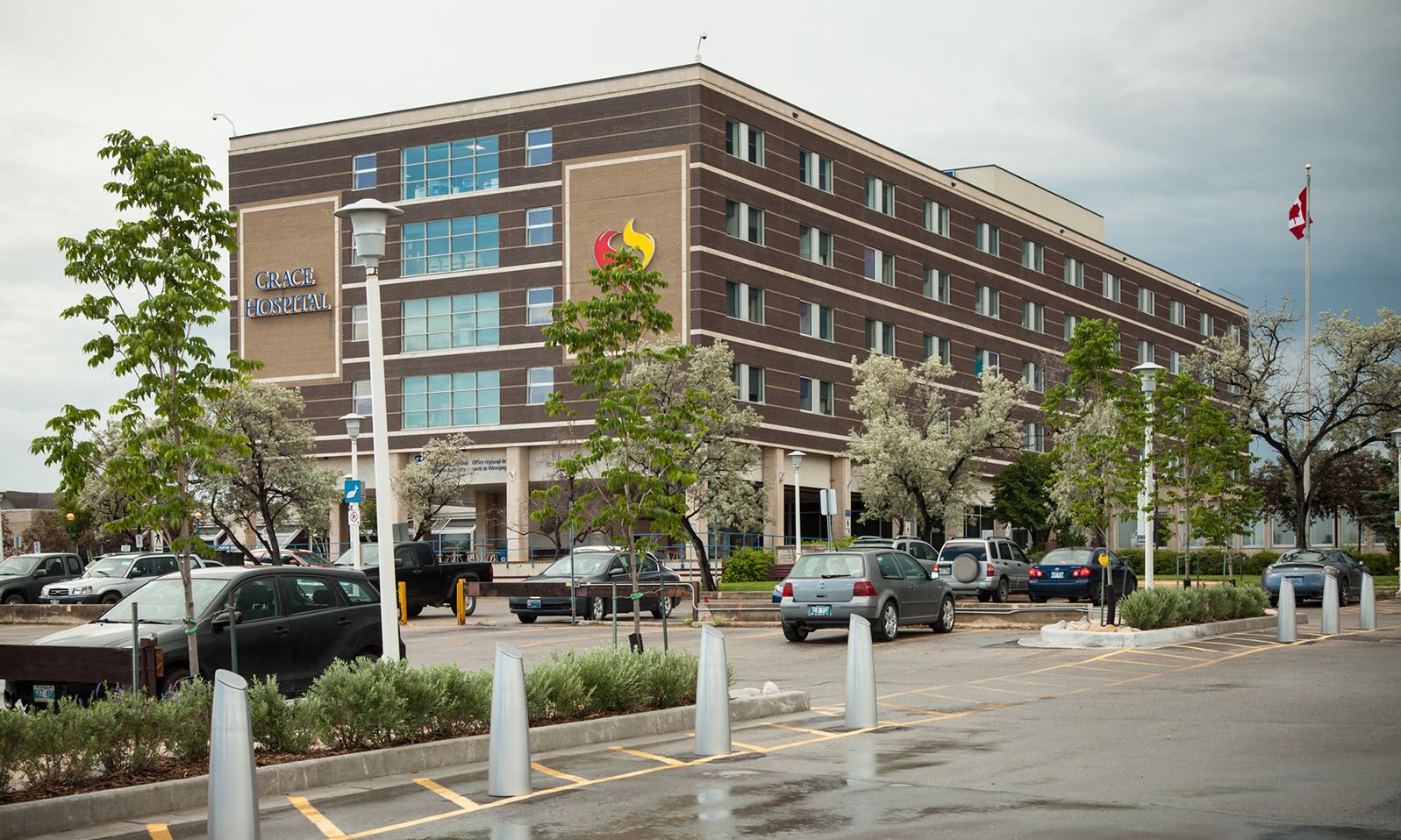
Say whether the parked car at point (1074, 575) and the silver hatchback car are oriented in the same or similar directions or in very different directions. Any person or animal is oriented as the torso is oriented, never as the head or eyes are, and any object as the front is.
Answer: same or similar directions

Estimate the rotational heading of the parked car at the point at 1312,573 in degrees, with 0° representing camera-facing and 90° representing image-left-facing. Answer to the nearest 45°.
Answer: approximately 225°

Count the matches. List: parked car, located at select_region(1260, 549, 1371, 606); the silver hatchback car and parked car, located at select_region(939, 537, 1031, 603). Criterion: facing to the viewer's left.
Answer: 0

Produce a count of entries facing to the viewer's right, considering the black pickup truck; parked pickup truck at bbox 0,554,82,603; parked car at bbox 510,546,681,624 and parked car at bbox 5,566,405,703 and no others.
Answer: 0

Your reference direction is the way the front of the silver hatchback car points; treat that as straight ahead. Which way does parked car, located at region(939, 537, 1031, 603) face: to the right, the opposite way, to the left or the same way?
the same way

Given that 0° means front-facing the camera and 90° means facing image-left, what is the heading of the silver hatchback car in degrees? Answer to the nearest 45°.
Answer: approximately 225°

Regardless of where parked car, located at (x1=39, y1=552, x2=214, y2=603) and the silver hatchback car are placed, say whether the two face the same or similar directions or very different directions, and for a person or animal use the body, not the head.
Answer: very different directions

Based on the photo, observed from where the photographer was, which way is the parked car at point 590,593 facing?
facing the viewer and to the left of the viewer

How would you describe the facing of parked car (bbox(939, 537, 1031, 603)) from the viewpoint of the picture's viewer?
facing away from the viewer and to the right of the viewer
